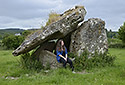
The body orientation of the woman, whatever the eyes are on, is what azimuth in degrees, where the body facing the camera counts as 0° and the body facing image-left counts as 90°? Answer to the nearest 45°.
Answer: approximately 315°

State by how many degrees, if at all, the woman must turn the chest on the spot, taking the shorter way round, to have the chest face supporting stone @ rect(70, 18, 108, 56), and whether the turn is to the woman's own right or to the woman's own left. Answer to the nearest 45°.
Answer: approximately 90° to the woman's own left

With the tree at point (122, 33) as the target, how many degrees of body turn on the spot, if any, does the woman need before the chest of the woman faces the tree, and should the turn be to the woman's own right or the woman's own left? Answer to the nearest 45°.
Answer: approximately 90° to the woman's own left

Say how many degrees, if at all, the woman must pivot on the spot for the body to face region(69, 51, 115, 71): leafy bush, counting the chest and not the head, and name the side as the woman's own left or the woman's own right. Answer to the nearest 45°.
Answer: approximately 45° to the woman's own left
